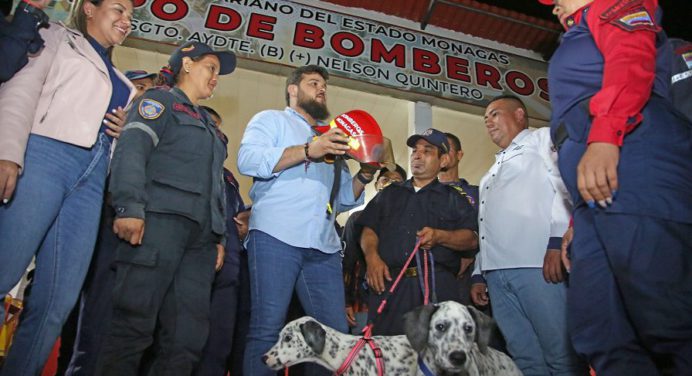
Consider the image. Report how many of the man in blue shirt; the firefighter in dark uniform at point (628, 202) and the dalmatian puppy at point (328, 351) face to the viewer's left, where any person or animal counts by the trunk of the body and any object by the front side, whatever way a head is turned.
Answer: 2

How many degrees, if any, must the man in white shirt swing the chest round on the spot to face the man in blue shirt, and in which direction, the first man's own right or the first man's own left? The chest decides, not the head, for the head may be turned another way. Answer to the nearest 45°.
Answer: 0° — they already face them

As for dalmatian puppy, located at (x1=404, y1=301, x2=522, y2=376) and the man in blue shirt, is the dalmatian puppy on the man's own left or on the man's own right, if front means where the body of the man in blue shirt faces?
on the man's own left

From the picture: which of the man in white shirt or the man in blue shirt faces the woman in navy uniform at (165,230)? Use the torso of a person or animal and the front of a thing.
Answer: the man in white shirt

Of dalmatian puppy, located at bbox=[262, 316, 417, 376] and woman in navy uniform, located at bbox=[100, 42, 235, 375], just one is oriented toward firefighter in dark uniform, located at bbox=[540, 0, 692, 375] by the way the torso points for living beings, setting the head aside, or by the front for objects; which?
the woman in navy uniform

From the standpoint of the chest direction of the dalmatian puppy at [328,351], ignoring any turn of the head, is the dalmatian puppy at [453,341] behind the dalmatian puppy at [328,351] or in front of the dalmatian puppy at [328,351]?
behind

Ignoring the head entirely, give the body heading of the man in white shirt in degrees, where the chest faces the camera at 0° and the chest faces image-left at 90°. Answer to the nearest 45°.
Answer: approximately 45°

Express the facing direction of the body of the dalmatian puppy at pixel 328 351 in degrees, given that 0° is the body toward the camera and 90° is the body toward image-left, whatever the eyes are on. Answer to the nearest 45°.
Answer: approximately 90°

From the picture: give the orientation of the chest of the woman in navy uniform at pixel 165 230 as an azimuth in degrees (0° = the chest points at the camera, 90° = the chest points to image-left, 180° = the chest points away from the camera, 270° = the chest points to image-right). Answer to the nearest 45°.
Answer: approximately 315°

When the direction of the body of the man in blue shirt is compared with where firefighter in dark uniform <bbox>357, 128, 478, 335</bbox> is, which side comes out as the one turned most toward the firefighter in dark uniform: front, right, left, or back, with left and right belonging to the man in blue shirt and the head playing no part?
left

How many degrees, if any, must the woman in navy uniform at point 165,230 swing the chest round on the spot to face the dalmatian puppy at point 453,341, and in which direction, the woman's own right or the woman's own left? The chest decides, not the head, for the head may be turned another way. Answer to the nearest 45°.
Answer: approximately 45° to the woman's own left
